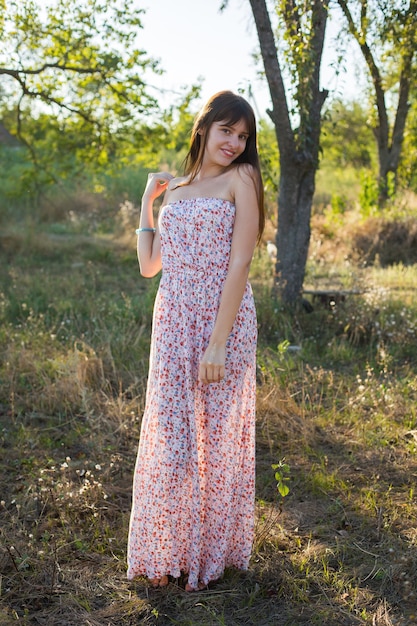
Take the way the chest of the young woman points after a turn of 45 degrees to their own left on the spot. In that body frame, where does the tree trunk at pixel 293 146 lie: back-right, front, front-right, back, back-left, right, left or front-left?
back

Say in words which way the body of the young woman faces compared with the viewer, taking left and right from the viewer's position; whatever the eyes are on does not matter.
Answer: facing the viewer and to the left of the viewer

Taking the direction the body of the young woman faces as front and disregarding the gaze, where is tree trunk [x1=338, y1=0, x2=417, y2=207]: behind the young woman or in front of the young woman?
behind
